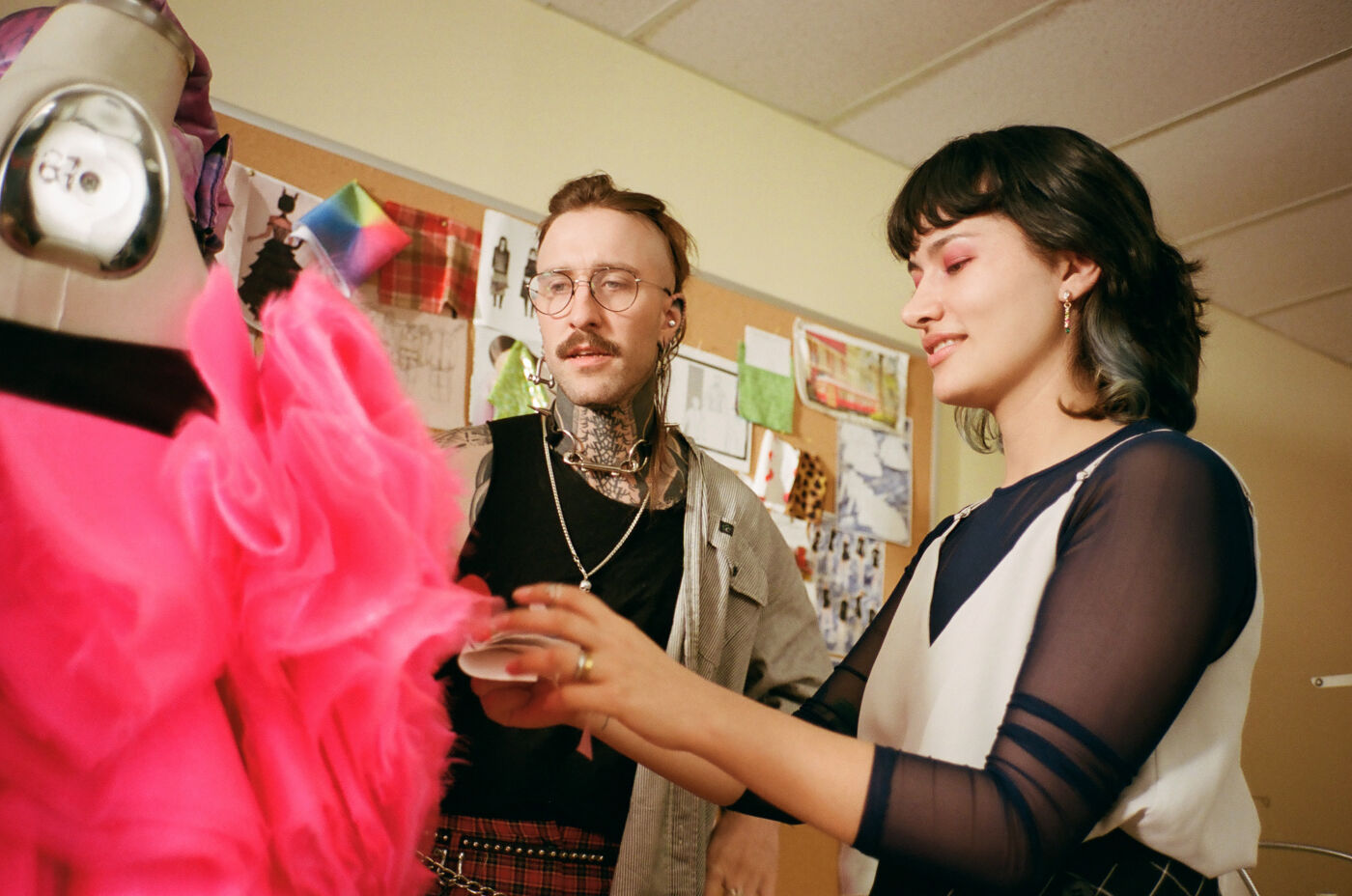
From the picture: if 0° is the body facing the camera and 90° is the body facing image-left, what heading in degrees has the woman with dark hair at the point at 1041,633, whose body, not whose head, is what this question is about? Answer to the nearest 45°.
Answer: approximately 45°

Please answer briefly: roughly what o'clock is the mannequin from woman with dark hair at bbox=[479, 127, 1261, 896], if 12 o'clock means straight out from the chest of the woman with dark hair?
The mannequin is roughly at 12 o'clock from the woman with dark hair.

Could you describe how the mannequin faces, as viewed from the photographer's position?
facing to the right of the viewer

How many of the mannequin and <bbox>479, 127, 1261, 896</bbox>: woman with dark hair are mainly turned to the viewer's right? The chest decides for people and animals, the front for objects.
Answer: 1

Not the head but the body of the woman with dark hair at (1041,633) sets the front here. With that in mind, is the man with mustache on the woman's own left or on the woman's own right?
on the woman's own right

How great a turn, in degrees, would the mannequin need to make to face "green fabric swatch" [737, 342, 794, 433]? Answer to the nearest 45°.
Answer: approximately 45° to its left

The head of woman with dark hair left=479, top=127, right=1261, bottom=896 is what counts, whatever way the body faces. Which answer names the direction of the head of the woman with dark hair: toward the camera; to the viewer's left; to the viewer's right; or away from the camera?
to the viewer's left

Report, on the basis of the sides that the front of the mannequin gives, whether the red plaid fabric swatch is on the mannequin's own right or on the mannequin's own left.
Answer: on the mannequin's own left

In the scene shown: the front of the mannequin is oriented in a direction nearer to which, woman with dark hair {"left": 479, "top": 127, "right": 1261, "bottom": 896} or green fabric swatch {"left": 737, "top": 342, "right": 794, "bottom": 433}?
the woman with dark hair

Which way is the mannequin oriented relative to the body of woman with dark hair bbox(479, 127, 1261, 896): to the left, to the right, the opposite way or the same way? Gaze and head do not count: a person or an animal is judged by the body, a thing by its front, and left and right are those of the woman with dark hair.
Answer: the opposite way
